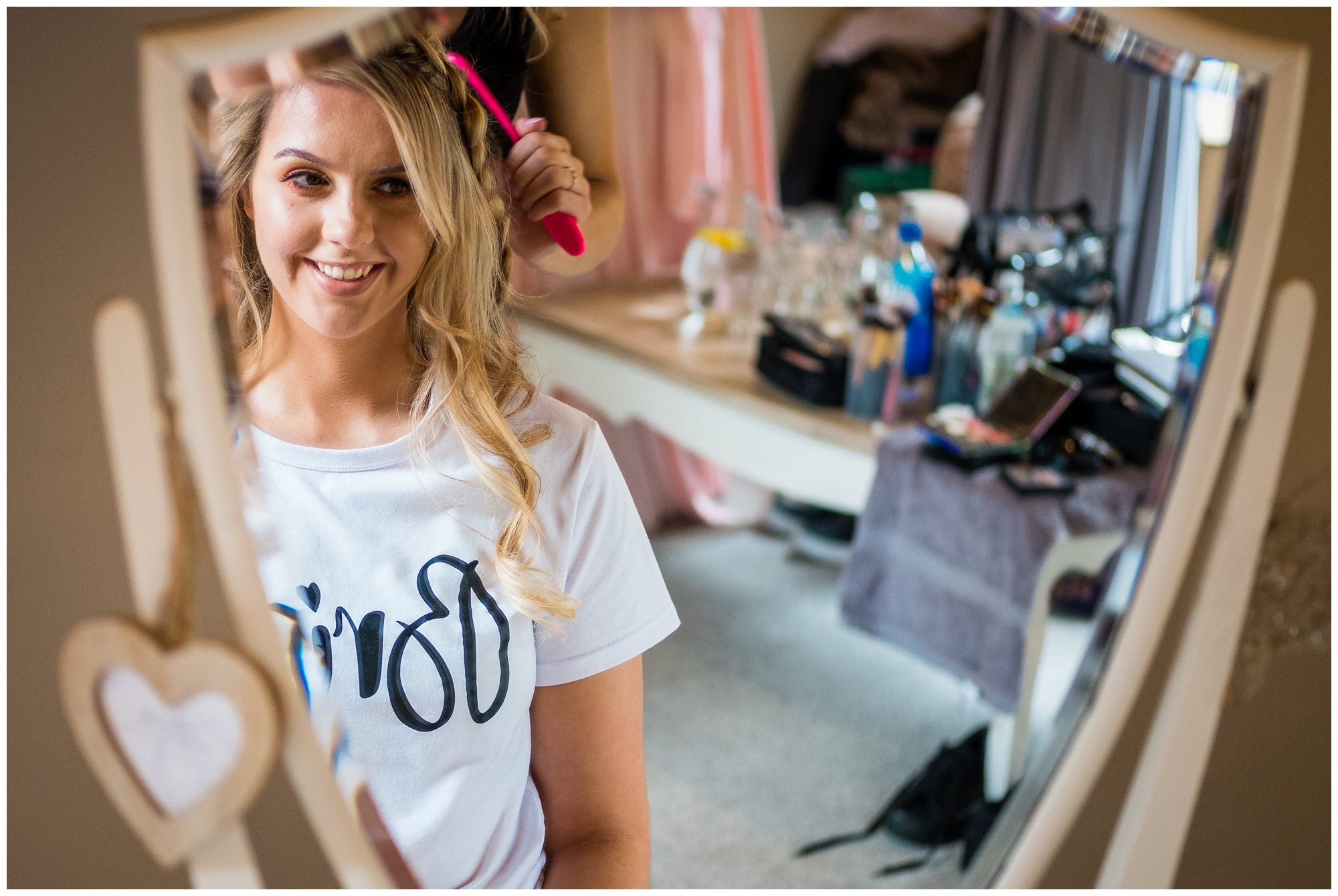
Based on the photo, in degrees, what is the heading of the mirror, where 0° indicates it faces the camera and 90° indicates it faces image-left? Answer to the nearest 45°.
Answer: approximately 0°
